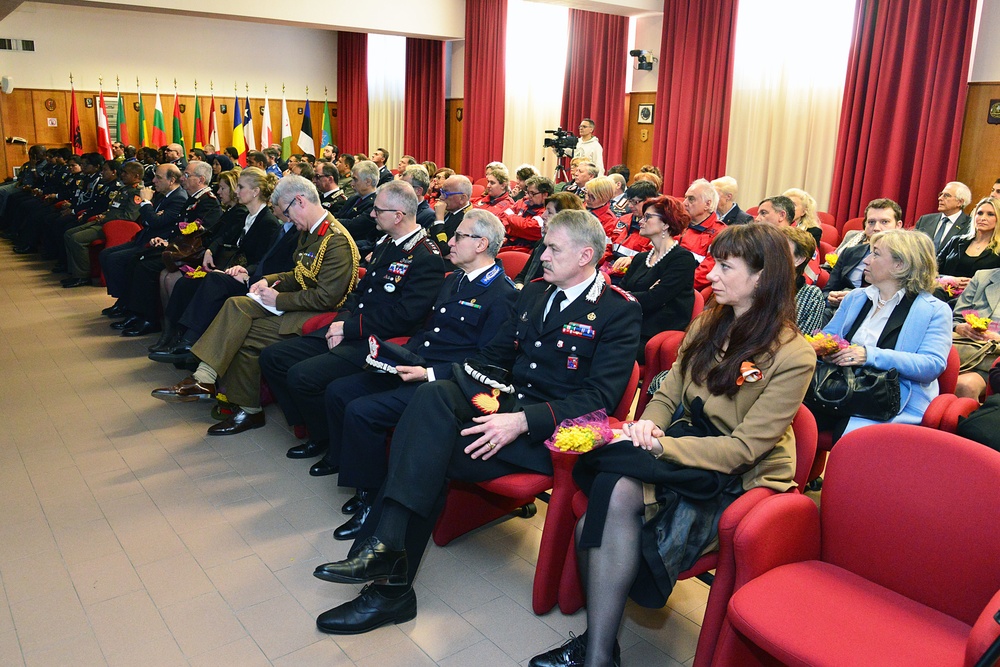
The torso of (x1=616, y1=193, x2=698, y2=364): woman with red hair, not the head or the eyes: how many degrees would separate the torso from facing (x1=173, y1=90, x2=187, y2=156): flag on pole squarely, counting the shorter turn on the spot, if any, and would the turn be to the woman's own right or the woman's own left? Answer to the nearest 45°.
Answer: approximately 90° to the woman's own right

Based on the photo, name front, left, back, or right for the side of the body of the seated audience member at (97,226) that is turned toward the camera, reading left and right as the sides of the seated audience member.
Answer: left

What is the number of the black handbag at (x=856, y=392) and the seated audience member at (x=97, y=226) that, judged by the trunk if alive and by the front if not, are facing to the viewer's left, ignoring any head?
1

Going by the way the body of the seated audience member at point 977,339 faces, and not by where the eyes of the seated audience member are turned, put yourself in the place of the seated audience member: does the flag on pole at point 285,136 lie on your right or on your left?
on your right

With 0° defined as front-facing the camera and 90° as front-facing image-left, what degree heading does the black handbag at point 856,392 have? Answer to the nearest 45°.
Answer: approximately 0°

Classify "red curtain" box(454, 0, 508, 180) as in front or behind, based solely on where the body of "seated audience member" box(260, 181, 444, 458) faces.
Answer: behind

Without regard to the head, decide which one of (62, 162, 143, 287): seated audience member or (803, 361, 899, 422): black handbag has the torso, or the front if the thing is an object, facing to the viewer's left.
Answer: the seated audience member

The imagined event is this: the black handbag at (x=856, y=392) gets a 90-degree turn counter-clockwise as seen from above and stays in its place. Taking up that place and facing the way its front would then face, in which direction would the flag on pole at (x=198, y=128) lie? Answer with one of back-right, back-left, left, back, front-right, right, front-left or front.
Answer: back-left

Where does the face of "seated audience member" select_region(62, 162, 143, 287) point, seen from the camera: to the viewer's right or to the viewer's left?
to the viewer's left

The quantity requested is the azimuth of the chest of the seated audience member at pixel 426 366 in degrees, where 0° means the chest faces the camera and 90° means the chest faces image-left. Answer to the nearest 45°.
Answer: approximately 45°
